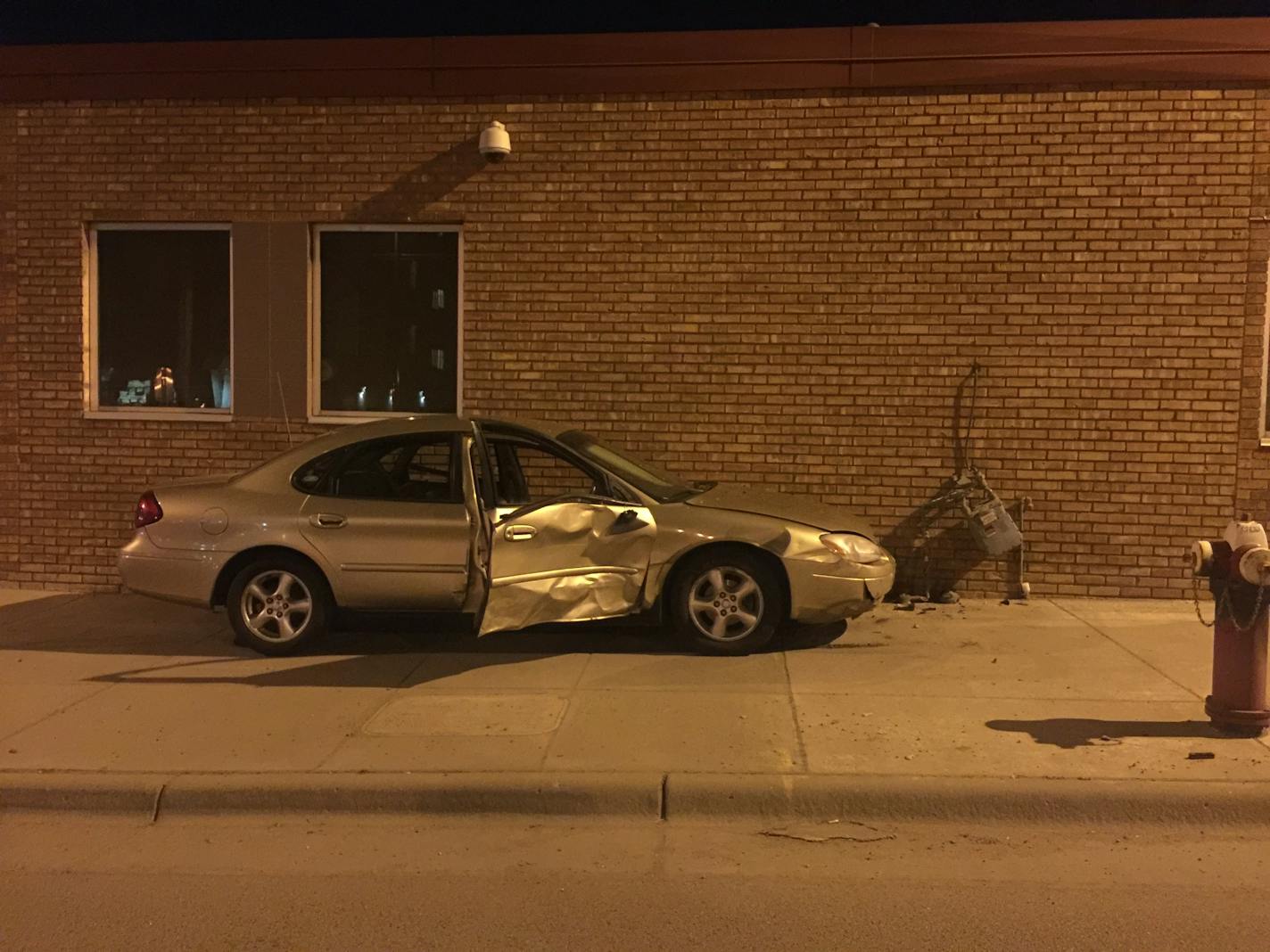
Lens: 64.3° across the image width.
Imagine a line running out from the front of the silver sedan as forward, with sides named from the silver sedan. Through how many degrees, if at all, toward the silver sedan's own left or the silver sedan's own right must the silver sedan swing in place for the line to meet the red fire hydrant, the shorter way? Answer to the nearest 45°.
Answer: approximately 45° to the silver sedan's own right

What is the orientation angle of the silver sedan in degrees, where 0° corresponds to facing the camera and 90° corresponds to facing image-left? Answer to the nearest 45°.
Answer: approximately 270°
